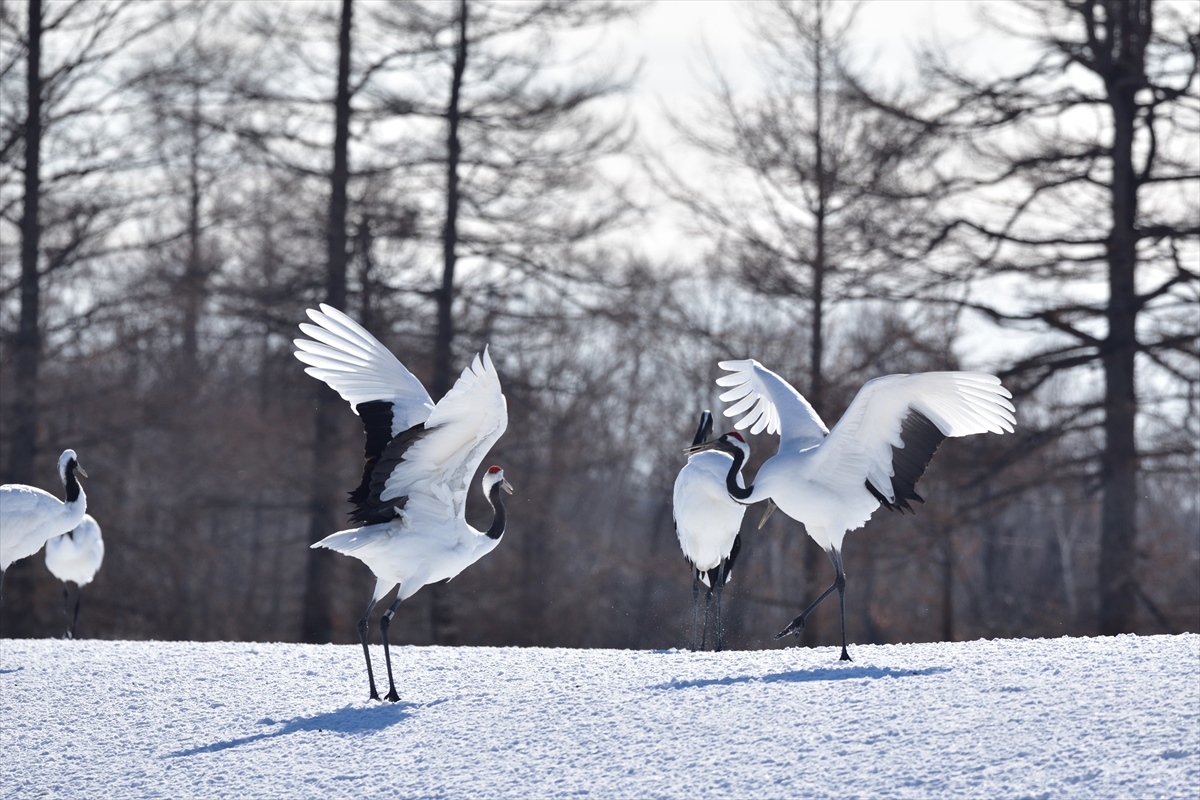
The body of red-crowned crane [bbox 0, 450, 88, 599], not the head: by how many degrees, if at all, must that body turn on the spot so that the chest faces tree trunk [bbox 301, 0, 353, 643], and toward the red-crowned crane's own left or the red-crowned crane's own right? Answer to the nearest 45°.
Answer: approximately 45° to the red-crowned crane's own left

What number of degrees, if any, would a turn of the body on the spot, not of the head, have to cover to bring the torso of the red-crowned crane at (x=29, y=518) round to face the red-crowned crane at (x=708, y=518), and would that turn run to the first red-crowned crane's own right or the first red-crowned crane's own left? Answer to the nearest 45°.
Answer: approximately 45° to the first red-crowned crane's own right

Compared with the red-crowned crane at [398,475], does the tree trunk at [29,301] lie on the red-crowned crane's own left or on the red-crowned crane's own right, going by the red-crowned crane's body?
on the red-crowned crane's own left

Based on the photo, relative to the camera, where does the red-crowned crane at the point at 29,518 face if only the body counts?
to the viewer's right

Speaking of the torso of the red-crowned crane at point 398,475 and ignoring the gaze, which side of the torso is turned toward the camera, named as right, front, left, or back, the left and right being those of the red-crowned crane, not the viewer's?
right

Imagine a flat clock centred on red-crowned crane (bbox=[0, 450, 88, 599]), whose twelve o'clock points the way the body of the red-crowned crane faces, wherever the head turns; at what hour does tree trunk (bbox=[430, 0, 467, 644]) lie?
The tree trunk is roughly at 10 o'clock from the red-crowned crane.

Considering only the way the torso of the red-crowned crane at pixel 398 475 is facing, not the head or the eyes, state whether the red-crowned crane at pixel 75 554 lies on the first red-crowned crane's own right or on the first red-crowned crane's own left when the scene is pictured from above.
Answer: on the first red-crowned crane's own left

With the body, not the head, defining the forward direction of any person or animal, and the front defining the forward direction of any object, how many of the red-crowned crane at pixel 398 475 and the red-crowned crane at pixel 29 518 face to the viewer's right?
2
